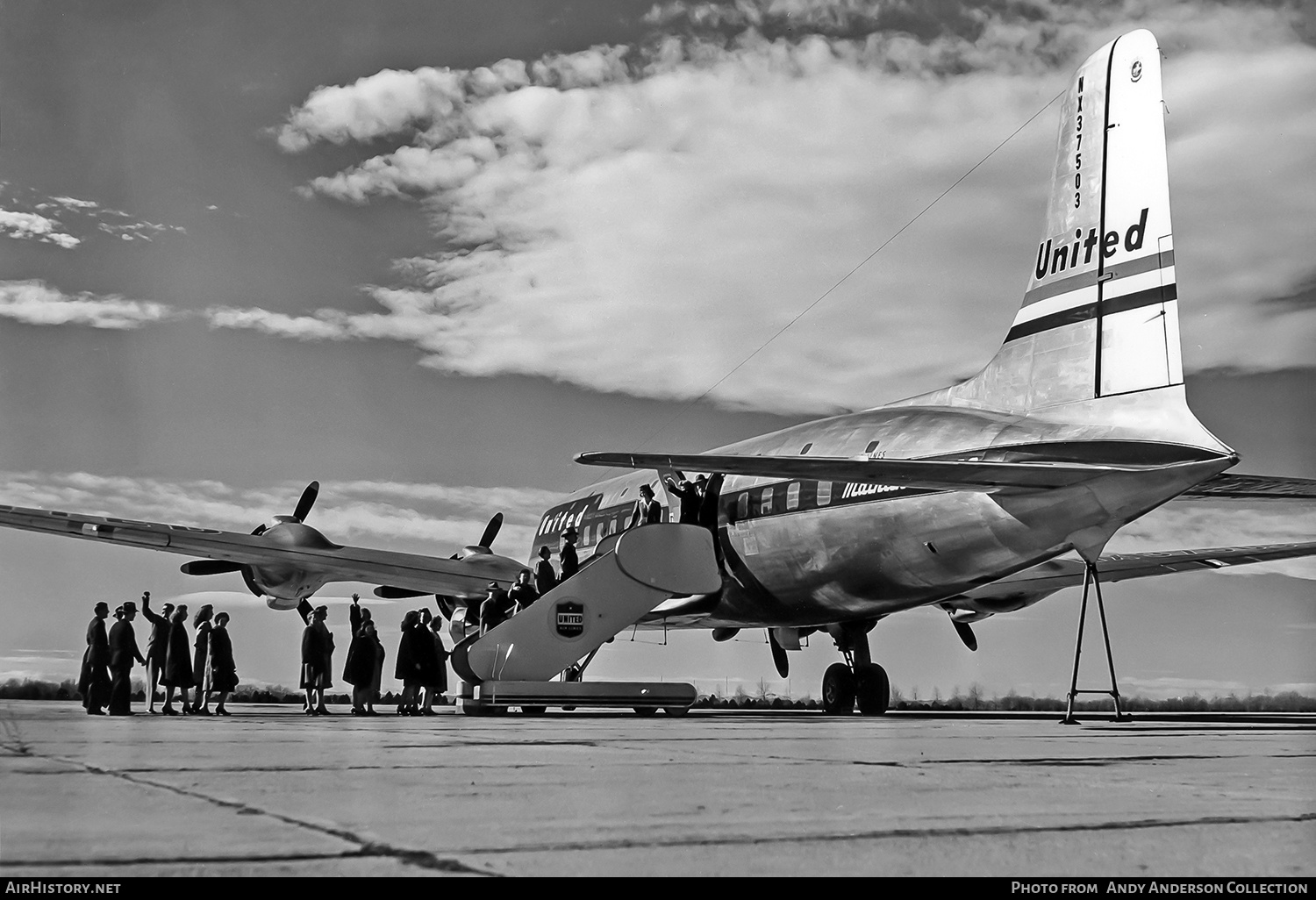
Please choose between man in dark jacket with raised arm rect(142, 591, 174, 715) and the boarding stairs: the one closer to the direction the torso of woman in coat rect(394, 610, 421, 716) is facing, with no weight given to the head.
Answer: the boarding stairs

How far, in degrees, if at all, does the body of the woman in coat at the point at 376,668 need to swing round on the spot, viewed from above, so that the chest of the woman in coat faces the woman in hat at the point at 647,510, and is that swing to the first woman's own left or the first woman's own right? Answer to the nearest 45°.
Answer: approximately 45° to the first woman's own right

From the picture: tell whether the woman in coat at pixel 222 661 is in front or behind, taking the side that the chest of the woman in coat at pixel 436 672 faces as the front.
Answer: behind

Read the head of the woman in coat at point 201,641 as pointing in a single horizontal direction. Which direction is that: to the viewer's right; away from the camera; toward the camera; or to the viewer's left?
to the viewer's right

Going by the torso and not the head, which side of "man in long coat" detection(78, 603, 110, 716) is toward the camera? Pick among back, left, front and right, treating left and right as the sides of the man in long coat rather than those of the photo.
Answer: right

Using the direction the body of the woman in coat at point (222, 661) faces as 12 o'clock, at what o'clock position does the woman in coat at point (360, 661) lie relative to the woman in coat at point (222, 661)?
the woman in coat at point (360, 661) is roughly at 12 o'clock from the woman in coat at point (222, 661).

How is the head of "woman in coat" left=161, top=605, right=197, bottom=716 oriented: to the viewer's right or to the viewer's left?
to the viewer's right

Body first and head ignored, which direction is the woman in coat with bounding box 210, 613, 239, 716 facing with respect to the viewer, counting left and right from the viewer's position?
facing to the right of the viewer

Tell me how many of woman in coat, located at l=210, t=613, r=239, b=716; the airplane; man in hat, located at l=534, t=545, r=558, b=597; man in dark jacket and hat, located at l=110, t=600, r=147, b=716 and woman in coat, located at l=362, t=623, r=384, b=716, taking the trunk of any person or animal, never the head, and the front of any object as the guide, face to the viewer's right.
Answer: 4

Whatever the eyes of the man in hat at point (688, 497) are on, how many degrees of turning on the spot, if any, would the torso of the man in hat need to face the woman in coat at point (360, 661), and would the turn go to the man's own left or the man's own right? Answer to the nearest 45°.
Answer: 0° — they already face them

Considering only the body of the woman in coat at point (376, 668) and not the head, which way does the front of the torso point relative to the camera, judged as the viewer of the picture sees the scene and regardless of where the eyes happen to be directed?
to the viewer's right

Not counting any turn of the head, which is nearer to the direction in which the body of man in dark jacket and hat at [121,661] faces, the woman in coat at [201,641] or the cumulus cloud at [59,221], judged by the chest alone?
the woman in coat

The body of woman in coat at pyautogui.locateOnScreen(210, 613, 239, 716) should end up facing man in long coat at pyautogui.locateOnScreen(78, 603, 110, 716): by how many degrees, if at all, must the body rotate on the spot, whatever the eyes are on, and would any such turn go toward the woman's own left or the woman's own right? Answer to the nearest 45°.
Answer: approximately 180°

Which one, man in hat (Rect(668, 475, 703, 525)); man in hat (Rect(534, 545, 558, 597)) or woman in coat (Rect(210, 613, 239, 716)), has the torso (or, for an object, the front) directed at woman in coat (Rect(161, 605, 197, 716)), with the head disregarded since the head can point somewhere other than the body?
man in hat (Rect(668, 475, 703, 525))
